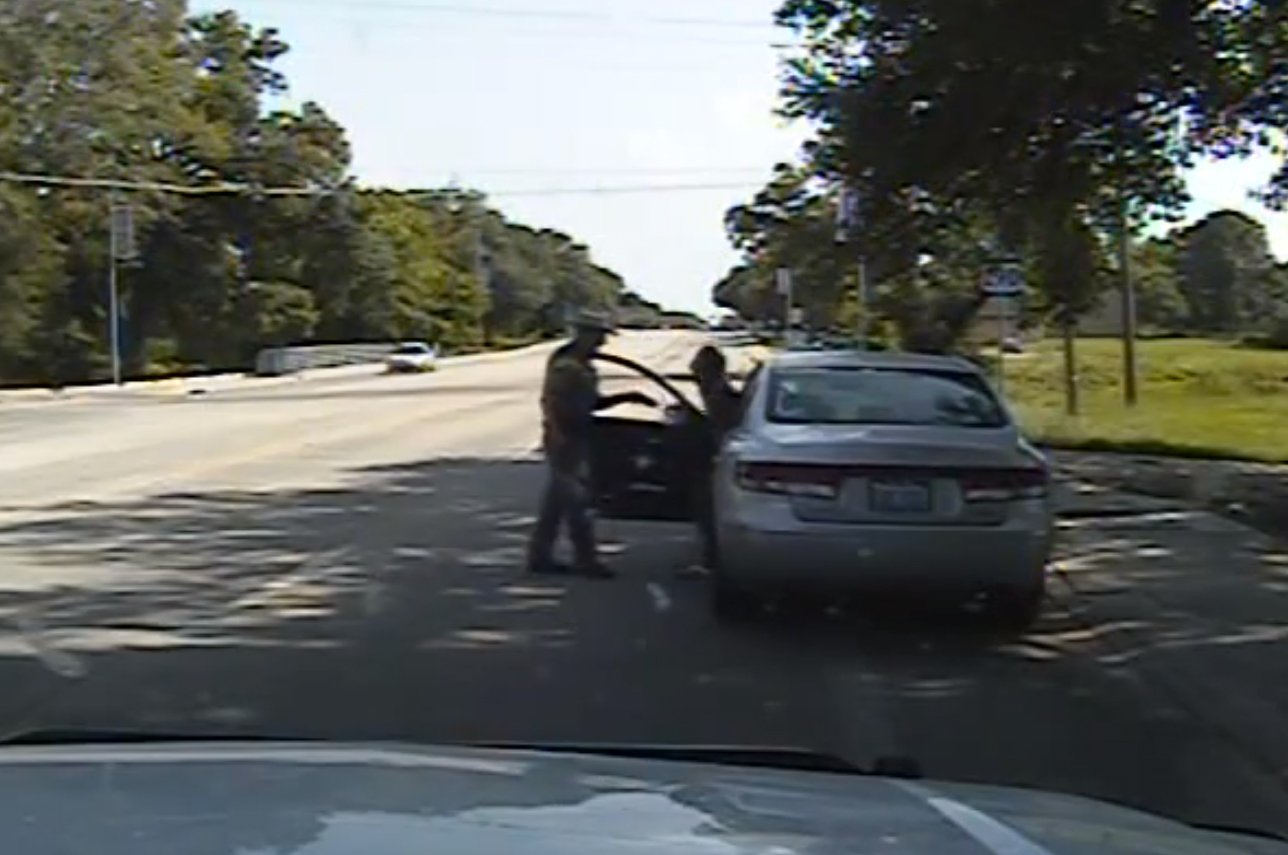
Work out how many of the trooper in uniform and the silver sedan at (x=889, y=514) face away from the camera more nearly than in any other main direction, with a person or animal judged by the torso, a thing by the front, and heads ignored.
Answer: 1

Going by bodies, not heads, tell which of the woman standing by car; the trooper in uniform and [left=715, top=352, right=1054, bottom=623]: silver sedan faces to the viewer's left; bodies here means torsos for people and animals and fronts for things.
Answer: the woman standing by car

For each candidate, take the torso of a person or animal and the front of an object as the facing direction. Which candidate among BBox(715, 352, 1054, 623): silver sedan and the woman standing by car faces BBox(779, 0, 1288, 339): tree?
the silver sedan

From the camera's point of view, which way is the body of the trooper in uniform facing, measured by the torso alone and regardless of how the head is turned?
to the viewer's right

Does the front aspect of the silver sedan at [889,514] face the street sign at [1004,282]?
yes

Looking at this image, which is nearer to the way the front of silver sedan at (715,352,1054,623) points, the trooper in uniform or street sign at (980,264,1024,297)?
the street sign

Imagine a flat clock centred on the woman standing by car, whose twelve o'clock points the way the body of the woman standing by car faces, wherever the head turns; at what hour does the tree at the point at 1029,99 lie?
The tree is roughly at 4 o'clock from the woman standing by car.

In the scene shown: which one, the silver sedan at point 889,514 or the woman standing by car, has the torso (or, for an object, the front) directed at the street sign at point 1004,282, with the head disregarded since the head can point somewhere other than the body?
the silver sedan

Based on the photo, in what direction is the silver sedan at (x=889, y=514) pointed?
away from the camera

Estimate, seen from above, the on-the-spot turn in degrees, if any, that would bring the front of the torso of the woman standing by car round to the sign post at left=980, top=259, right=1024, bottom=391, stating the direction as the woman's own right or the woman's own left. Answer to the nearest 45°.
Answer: approximately 90° to the woman's own right

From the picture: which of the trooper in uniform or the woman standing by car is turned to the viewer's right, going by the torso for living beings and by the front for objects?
the trooper in uniform

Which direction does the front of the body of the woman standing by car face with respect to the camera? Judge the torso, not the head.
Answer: to the viewer's left

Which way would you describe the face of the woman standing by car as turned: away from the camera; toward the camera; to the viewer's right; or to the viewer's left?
to the viewer's left

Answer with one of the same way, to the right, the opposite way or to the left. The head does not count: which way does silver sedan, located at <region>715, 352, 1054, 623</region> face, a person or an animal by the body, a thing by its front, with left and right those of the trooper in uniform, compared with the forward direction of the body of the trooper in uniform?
to the left

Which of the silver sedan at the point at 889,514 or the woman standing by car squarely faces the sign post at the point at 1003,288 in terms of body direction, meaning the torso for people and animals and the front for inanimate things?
the silver sedan

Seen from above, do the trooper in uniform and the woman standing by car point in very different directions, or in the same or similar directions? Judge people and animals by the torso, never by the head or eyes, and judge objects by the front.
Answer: very different directions

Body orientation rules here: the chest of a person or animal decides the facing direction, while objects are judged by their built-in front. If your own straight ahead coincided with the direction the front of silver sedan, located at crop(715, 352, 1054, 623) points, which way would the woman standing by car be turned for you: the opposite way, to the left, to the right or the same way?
to the left
